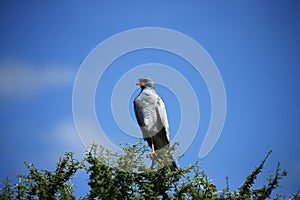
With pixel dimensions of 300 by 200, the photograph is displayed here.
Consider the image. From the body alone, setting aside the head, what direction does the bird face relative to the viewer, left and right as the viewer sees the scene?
facing the viewer and to the left of the viewer
